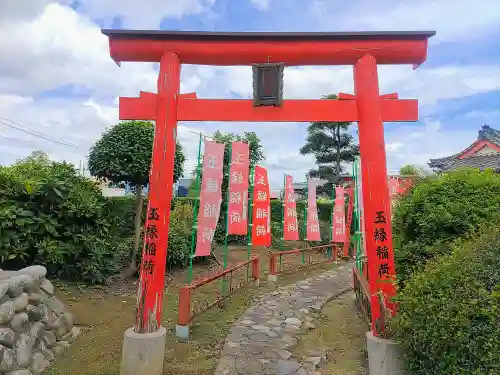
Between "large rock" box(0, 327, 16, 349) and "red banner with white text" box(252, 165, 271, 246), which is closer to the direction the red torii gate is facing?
the large rock

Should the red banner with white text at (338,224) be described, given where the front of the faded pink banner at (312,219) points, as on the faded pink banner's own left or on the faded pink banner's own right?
on the faded pink banner's own left

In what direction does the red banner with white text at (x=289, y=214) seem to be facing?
toward the camera

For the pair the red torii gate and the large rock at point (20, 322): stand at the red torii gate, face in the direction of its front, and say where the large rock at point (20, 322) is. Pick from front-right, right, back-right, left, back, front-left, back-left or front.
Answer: right

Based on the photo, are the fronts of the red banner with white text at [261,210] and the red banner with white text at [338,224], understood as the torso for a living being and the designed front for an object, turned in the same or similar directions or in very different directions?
same or similar directions

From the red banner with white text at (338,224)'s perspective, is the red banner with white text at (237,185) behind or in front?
in front

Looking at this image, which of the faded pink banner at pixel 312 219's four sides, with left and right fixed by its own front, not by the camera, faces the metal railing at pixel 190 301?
front

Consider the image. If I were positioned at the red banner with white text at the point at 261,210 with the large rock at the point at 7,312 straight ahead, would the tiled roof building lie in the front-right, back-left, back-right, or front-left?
back-left

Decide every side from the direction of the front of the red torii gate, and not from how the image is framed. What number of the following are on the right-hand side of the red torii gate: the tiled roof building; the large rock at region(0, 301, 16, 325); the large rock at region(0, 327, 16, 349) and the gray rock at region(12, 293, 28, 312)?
3

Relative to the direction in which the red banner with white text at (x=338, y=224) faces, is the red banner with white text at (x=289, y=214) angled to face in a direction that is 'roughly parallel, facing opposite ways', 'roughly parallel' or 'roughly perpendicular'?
roughly parallel

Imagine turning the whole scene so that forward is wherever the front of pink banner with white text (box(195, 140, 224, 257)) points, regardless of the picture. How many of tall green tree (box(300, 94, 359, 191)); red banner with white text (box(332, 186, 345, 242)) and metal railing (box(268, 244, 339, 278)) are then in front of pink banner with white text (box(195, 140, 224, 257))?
0

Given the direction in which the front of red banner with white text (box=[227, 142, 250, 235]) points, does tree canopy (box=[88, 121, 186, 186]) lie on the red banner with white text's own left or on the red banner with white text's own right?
on the red banner with white text's own right

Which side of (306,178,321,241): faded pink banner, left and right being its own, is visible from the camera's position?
front

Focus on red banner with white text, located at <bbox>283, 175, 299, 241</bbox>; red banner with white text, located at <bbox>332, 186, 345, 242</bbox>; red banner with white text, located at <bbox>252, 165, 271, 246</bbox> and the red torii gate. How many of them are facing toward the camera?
4

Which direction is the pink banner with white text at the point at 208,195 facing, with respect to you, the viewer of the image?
facing the viewer
